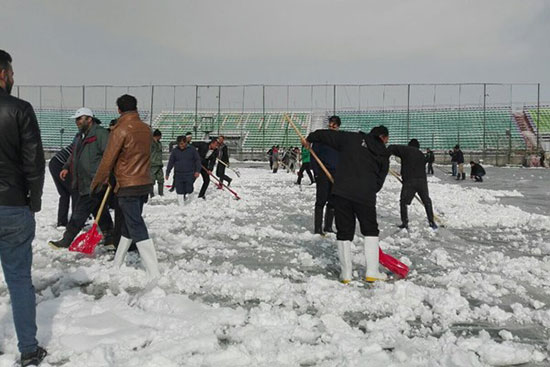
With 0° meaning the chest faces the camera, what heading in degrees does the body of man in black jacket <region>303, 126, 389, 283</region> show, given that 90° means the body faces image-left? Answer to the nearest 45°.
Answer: approximately 225°

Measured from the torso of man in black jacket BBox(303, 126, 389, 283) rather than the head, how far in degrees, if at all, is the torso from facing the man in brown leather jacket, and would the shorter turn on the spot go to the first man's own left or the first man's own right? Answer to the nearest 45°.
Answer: approximately 135° to the first man's own left

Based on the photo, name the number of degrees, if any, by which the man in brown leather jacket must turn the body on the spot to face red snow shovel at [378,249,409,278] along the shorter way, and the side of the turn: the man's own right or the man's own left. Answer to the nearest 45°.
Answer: approximately 135° to the man's own right

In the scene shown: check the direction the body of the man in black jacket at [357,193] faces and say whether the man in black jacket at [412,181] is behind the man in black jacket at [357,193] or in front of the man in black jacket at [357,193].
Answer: in front

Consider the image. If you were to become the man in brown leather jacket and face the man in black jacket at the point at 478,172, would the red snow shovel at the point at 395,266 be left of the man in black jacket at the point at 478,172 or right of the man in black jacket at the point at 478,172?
right

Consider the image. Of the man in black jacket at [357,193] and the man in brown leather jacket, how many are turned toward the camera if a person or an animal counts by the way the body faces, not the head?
0

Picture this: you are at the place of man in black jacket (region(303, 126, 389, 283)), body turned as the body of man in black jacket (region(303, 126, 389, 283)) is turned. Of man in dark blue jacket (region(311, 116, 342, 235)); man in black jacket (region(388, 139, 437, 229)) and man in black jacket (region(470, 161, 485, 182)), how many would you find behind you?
0
